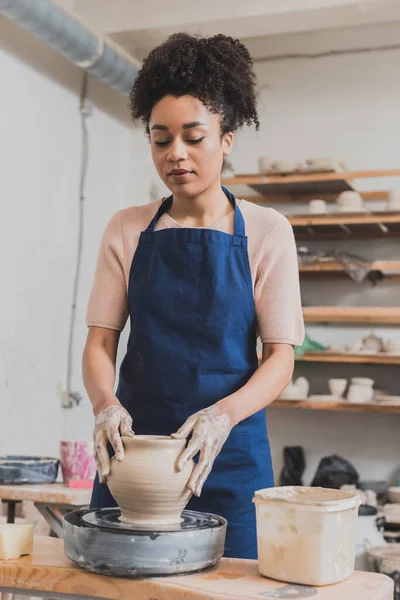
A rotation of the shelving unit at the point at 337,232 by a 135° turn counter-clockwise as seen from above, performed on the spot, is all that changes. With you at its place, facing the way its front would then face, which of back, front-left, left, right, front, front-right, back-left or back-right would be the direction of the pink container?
back

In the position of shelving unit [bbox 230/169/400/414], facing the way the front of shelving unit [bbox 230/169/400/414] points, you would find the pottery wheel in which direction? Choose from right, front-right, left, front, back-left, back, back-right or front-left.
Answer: front

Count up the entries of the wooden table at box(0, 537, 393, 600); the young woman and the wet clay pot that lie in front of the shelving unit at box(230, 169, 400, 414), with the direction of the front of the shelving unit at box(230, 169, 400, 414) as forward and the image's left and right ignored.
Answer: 3

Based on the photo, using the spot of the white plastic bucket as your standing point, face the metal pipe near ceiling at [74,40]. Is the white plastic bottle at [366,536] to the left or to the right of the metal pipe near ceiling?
right

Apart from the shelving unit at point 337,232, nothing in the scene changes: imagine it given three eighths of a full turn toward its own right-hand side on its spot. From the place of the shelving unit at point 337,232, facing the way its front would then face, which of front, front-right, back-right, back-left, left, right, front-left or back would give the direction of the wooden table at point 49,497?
left

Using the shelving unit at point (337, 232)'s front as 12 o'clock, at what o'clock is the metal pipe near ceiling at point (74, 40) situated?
The metal pipe near ceiling is roughly at 2 o'clock from the shelving unit.

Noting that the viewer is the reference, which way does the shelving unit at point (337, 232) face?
facing the viewer

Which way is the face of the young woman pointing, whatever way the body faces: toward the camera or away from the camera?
toward the camera

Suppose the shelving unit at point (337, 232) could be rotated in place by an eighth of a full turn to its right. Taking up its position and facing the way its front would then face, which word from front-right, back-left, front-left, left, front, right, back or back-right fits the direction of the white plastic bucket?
front-left
